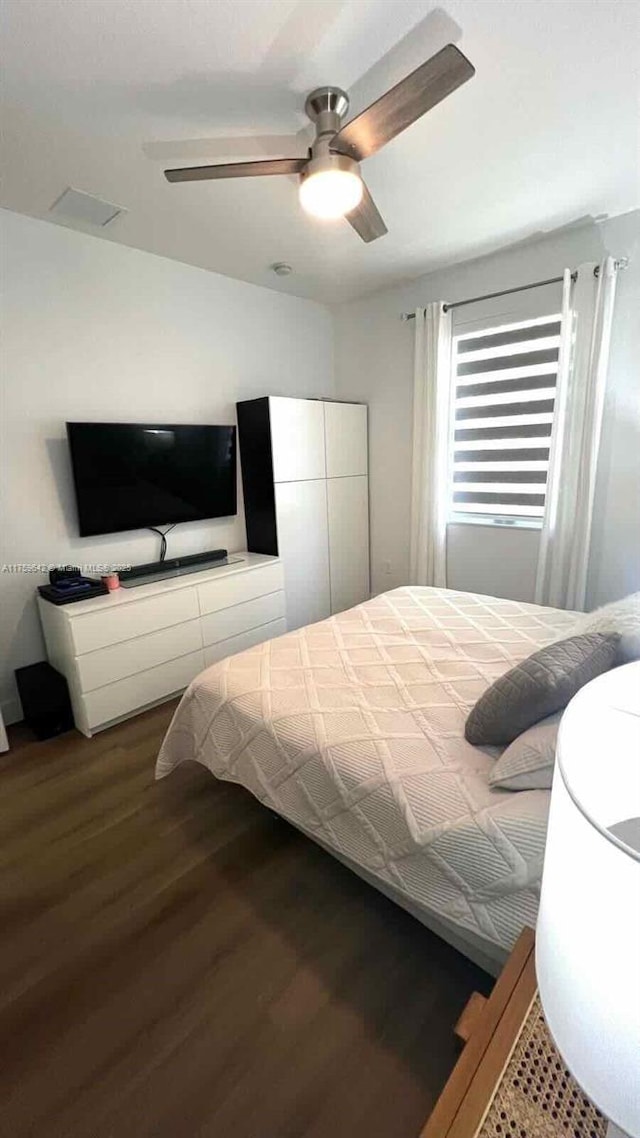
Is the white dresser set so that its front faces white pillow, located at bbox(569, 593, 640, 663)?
yes

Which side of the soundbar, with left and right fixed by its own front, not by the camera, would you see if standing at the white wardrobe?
left

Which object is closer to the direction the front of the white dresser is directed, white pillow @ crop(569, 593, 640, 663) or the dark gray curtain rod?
the white pillow

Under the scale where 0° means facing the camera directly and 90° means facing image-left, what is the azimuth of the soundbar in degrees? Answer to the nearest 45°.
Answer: approximately 315°

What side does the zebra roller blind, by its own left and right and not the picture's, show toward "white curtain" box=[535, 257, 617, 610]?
left

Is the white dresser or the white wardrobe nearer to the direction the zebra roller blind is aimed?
the white dresser

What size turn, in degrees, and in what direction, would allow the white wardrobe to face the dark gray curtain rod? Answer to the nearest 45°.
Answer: approximately 45° to its left
